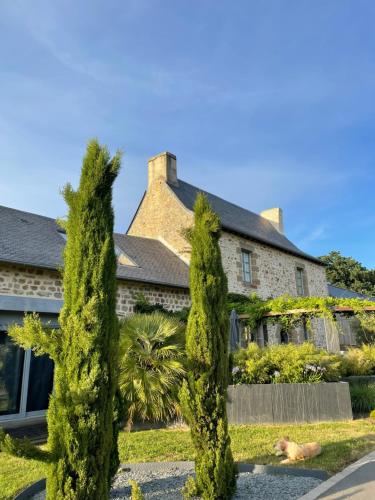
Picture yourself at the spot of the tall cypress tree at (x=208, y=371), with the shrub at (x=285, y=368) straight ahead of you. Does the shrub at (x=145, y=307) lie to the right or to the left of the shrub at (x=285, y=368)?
left

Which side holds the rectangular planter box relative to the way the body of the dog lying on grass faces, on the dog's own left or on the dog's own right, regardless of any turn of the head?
on the dog's own right

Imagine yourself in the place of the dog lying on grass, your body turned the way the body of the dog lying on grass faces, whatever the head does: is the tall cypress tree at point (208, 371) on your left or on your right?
on your left

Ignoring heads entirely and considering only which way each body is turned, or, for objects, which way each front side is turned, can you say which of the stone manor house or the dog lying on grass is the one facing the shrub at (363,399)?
the stone manor house

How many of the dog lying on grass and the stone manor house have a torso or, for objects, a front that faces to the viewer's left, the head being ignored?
1

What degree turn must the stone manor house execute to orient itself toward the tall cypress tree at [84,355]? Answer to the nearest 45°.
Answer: approximately 45° to its right

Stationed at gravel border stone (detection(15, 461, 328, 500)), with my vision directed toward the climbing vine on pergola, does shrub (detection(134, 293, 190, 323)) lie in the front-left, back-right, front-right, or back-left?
front-left

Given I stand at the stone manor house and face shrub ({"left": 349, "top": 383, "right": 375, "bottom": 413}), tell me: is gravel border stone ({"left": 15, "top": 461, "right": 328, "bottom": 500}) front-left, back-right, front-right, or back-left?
front-right

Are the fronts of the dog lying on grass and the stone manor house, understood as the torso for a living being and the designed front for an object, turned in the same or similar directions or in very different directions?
very different directions

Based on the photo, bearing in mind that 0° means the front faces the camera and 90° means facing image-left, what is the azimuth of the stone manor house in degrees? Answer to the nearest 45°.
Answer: approximately 315°

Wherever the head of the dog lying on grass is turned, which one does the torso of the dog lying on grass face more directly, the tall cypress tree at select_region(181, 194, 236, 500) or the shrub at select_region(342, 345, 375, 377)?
the tall cypress tree

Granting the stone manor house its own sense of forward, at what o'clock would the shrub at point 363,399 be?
The shrub is roughly at 12 o'clock from the stone manor house.

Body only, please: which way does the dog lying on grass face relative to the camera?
to the viewer's left

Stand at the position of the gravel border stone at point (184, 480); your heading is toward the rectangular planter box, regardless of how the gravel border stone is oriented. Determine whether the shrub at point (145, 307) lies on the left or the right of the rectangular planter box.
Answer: left

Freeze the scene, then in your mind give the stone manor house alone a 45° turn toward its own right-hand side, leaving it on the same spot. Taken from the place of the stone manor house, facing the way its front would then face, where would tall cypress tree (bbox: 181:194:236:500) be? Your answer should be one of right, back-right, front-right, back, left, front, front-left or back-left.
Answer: front

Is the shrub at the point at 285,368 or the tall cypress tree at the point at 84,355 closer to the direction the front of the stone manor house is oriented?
the shrub

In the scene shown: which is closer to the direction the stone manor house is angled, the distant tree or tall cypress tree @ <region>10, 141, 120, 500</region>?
the tall cypress tree
